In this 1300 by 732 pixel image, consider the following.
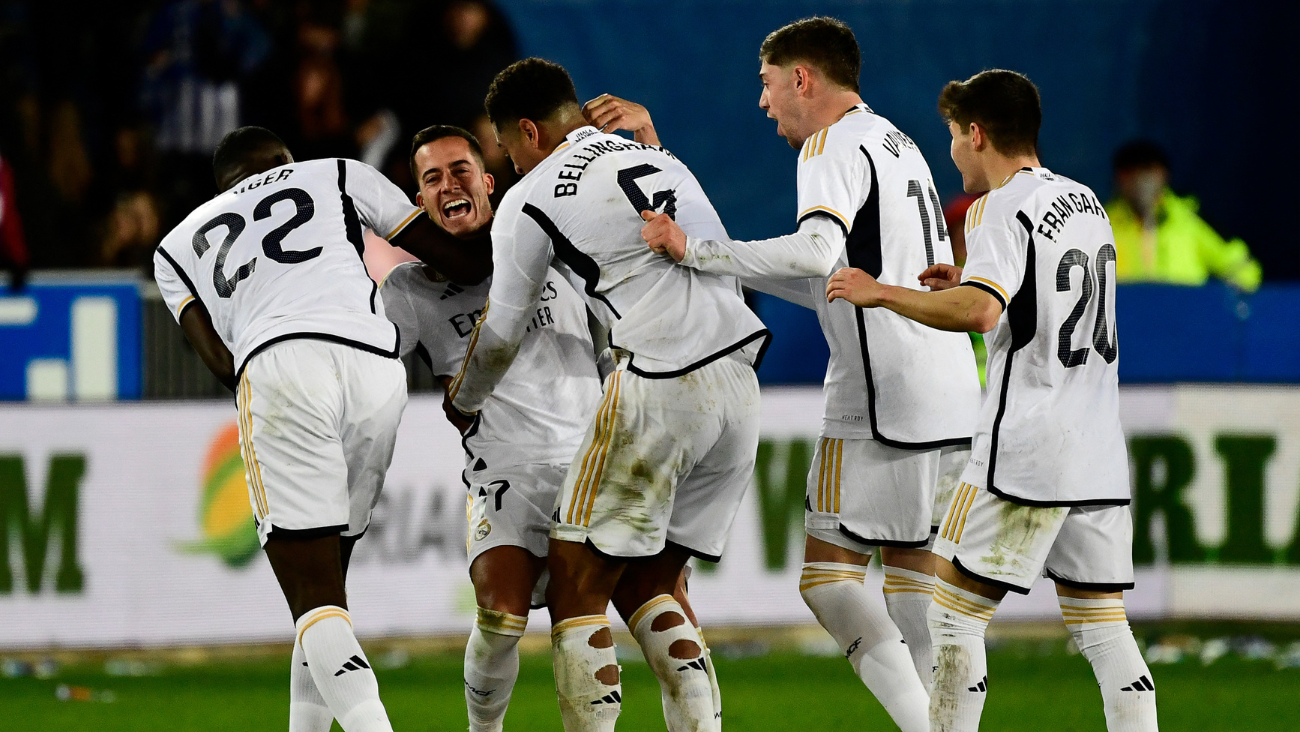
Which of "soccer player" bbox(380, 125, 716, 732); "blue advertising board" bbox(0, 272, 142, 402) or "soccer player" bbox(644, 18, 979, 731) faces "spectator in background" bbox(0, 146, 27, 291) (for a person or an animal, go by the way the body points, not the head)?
"soccer player" bbox(644, 18, 979, 731)

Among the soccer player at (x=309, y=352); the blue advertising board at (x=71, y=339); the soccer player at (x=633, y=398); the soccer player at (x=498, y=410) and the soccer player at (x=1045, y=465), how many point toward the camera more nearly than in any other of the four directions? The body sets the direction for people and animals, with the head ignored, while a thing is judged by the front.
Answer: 2

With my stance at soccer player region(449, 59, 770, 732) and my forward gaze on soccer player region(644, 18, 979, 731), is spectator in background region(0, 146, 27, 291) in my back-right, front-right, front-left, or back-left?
back-left

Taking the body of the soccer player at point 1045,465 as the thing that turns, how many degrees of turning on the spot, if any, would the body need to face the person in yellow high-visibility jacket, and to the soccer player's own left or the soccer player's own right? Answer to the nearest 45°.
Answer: approximately 45° to the soccer player's own right

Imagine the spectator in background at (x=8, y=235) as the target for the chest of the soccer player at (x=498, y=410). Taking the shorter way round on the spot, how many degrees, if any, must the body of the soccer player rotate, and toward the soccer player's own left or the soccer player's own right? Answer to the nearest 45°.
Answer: approximately 135° to the soccer player's own right

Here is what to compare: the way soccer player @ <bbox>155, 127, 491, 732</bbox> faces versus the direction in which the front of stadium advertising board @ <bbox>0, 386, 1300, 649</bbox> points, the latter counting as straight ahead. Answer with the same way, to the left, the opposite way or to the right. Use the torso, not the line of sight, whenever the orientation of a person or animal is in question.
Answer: the opposite way

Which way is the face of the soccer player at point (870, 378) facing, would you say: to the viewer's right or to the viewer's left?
to the viewer's left

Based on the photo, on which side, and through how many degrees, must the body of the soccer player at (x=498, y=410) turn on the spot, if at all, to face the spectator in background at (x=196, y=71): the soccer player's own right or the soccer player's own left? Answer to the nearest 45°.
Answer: approximately 180°

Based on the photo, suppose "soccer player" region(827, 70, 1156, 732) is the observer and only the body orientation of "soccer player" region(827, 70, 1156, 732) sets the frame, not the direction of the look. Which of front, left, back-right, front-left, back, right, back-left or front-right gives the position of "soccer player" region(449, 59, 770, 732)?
front-left

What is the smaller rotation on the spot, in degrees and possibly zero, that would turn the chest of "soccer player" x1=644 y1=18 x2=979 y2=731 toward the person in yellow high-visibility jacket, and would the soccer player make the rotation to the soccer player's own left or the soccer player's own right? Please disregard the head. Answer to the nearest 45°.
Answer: approximately 45° to the soccer player's own right

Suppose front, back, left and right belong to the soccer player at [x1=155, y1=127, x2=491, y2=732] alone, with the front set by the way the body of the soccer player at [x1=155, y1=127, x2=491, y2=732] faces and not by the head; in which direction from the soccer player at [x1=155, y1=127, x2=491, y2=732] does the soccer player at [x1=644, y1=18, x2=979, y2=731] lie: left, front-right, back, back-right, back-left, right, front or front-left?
right

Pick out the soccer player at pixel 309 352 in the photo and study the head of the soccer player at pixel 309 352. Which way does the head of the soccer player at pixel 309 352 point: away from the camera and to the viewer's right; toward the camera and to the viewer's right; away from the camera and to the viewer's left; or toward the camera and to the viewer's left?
away from the camera and to the viewer's left

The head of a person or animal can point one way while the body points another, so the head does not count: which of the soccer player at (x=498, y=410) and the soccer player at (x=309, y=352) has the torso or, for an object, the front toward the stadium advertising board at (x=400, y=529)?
the soccer player at (x=309, y=352)

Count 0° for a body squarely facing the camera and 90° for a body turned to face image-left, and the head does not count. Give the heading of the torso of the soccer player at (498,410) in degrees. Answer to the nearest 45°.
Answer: approximately 0°

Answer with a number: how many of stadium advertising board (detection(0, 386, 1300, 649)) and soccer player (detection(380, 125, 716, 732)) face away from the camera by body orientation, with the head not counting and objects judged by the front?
0
